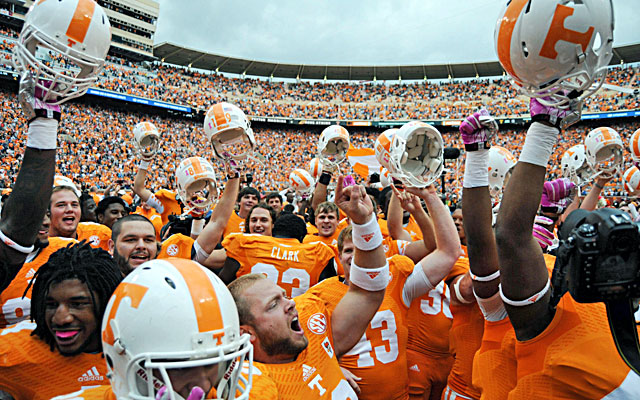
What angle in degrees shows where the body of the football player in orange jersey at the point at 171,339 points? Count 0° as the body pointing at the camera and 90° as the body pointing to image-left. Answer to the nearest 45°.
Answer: approximately 315°

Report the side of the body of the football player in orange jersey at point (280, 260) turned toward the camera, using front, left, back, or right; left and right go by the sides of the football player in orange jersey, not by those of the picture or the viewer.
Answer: back

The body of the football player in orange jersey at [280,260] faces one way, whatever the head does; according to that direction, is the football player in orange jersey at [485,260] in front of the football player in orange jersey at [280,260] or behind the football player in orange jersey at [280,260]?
behind

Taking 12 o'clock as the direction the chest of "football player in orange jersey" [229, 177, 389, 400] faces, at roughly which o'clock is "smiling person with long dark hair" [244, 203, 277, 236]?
"smiling person with long dark hair" [244, 203, 277, 236] is roughly at 7 o'clock from "football player in orange jersey" [229, 177, 389, 400].

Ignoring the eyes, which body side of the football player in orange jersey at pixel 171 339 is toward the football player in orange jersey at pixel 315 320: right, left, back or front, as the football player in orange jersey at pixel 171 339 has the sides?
left

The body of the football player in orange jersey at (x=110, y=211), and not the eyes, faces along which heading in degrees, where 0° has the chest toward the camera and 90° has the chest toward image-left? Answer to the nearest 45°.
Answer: approximately 315°

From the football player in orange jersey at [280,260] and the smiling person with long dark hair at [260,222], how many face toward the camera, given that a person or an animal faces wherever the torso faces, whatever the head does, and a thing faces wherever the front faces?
1

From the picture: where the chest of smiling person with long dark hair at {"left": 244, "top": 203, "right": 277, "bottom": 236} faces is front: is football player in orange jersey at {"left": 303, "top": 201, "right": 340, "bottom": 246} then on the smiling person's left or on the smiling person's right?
on the smiling person's left

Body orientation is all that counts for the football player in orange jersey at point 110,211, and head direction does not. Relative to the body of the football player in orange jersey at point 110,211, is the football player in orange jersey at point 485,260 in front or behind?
in front

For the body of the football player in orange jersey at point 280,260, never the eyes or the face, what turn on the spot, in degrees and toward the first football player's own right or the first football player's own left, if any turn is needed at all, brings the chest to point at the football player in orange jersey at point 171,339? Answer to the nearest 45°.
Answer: approximately 180°

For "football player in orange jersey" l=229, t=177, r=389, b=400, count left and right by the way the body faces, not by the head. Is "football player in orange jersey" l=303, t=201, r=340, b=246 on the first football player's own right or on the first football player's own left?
on the first football player's own left

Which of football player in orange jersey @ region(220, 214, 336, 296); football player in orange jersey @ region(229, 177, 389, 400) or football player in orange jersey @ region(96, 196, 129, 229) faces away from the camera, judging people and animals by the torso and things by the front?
football player in orange jersey @ region(220, 214, 336, 296)

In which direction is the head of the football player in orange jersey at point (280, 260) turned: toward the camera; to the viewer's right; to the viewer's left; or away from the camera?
away from the camera

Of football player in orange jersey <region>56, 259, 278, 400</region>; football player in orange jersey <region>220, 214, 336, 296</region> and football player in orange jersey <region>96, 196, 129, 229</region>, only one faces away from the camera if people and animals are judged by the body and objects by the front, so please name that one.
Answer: football player in orange jersey <region>220, 214, 336, 296</region>
